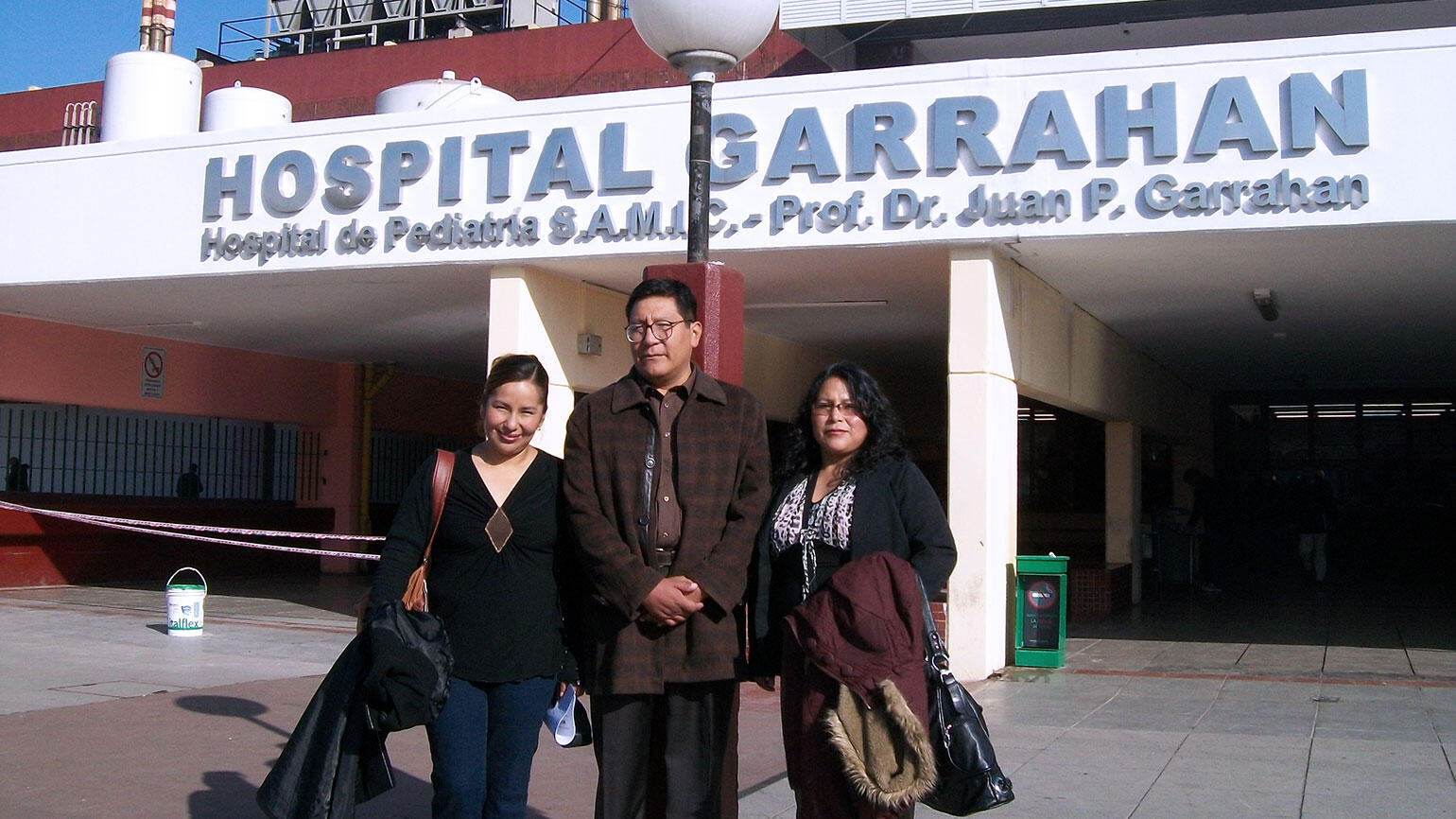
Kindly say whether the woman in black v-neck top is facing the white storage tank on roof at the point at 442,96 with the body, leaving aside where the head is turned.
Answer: no

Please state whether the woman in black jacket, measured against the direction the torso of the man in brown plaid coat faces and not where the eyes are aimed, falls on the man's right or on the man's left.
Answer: on the man's left

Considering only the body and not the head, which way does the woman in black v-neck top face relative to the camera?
toward the camera

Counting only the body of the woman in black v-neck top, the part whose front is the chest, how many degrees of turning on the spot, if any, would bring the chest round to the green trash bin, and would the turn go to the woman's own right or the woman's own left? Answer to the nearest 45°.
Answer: approximately 135° to the woman's own left

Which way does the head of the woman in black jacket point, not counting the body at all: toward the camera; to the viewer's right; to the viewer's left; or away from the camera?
toward the camera

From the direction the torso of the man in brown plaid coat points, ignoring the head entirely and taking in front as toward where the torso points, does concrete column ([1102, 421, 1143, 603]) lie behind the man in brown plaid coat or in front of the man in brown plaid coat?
behind

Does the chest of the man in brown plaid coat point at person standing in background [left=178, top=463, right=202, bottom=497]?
no

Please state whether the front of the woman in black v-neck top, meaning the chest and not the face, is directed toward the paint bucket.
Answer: no

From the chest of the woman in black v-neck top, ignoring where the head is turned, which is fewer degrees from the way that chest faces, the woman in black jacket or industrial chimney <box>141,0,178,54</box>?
the woman in black jacket

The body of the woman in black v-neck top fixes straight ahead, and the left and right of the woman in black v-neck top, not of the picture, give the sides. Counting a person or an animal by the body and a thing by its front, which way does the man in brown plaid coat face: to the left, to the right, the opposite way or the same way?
the same way

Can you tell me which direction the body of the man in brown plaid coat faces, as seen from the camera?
toward the camera

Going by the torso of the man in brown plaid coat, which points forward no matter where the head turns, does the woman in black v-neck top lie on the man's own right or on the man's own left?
on the man's own right

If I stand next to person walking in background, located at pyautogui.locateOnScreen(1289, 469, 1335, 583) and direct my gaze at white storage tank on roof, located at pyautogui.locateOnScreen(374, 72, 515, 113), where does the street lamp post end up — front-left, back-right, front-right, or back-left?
front-left

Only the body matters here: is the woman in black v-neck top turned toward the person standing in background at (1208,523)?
no

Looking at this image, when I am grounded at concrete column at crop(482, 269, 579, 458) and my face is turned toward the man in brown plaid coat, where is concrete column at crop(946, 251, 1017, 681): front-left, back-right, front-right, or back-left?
front-left
